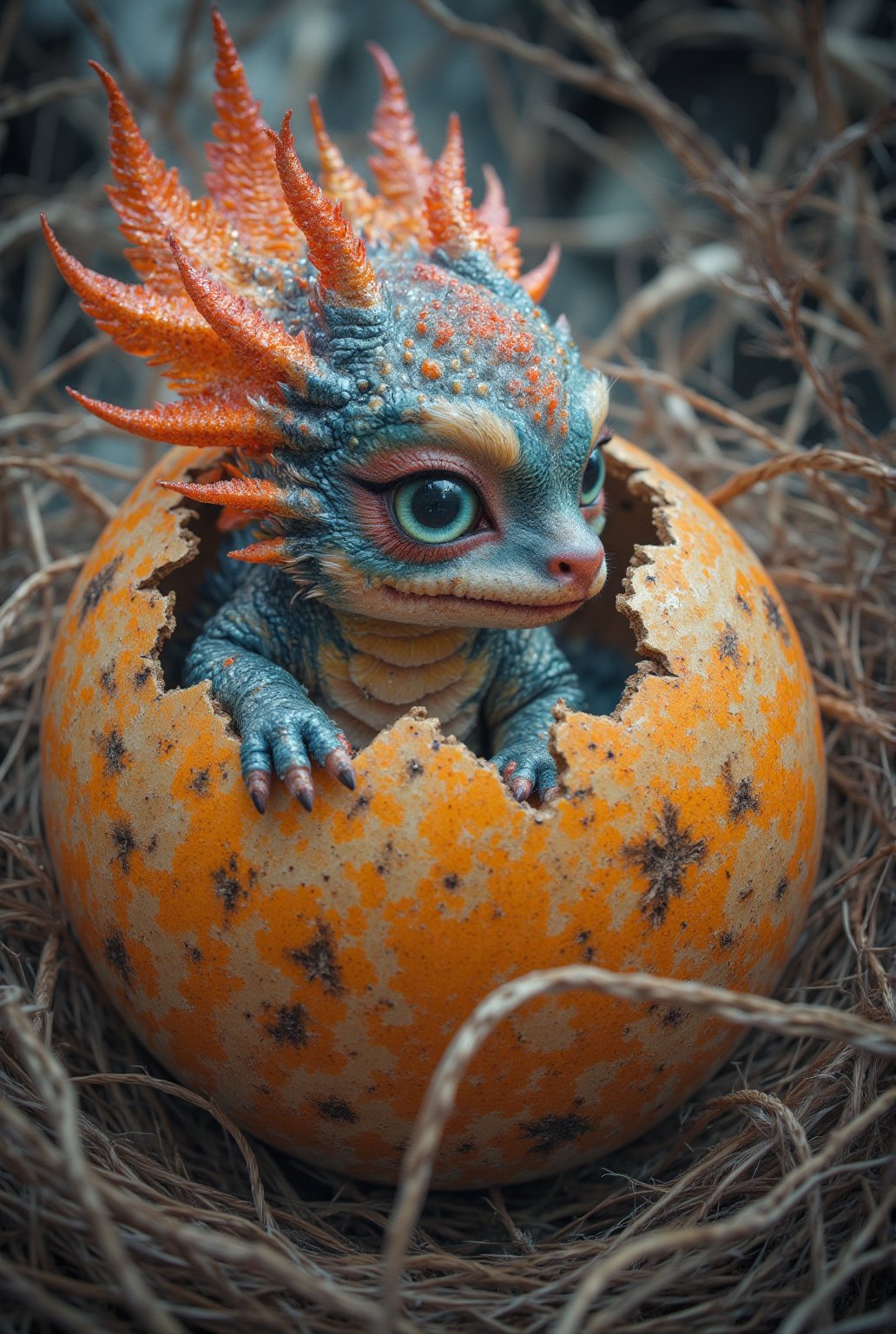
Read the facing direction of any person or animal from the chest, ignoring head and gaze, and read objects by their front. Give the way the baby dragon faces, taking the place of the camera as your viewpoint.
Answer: facing the viewer and to the right of the viewer
